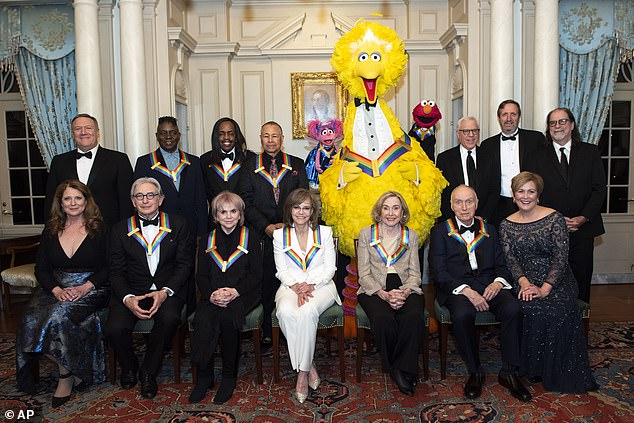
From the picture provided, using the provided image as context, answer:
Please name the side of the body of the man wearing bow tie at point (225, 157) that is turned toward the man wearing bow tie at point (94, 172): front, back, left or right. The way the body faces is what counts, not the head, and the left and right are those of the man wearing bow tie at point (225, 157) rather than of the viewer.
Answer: right

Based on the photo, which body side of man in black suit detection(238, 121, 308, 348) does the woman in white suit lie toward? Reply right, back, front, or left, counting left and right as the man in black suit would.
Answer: front

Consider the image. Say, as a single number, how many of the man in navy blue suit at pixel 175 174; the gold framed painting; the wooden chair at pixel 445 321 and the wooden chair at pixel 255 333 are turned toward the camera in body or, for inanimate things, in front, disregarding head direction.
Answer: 4

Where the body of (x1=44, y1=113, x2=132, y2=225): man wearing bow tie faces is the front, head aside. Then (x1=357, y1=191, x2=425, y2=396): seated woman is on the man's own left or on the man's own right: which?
on the man's own left

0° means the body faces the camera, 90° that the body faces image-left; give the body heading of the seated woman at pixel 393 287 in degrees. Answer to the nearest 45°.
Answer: approximately 0°

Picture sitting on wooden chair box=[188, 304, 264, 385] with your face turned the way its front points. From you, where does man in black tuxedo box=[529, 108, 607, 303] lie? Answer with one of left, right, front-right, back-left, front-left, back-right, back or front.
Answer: left

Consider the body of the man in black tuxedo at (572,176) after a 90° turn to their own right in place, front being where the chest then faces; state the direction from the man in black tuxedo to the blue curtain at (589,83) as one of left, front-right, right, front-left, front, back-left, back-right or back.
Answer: right

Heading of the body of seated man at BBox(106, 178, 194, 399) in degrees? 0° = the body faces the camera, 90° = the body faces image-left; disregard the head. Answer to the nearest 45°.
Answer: approximately 0°

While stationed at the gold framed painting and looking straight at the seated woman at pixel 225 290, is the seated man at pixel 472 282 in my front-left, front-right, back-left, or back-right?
front-left

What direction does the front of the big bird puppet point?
toward the camera

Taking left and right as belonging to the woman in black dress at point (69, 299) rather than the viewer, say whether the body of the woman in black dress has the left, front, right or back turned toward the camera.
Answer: front

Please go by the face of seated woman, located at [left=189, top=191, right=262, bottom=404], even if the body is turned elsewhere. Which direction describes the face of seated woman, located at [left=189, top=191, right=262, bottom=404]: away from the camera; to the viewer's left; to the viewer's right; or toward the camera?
toward the camera

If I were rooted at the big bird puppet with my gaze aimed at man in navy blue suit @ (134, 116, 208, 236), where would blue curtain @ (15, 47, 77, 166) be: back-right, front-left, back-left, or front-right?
front-right

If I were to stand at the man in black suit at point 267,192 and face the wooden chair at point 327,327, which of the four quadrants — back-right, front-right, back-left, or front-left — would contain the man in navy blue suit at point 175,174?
back-right

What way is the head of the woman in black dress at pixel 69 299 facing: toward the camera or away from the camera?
toward the camera
